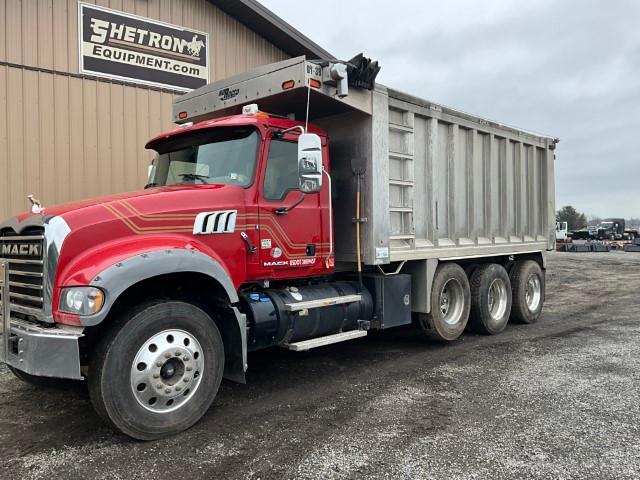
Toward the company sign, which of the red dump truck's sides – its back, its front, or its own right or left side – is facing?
right

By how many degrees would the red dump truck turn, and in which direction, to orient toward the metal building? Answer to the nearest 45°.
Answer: approximately 90° to its right

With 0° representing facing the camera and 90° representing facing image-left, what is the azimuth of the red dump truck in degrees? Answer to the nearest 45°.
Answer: approximately 45°
